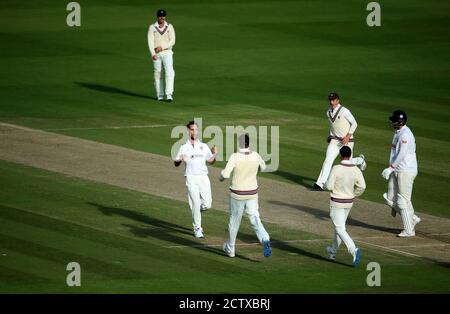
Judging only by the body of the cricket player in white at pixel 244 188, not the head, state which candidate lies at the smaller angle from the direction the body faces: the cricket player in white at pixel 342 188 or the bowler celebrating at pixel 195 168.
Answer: the bowler celebrating

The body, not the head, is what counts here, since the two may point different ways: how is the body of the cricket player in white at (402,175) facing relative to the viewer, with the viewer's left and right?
facing to the left of the viewer

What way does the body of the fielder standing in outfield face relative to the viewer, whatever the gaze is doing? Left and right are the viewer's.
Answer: facing the viewer

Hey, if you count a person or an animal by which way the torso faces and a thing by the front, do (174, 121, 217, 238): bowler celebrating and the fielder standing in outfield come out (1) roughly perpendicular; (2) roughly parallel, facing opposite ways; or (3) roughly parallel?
roughly parallel

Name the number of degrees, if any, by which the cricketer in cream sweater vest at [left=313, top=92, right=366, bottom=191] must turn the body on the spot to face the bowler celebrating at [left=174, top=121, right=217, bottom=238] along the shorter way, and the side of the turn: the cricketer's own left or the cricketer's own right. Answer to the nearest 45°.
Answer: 0° — they already face them

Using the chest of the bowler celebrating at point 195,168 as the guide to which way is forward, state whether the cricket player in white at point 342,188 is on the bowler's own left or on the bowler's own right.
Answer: on the bowler's own left

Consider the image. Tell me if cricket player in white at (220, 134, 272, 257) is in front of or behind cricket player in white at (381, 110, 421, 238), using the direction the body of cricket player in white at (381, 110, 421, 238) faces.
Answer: in front

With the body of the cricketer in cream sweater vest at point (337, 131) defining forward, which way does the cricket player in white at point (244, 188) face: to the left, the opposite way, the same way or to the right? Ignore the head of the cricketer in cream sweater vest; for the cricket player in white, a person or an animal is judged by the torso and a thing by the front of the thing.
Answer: to the right

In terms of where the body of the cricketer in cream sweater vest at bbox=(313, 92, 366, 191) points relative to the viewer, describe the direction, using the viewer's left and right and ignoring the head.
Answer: facing the viewer and to the left of the viewer

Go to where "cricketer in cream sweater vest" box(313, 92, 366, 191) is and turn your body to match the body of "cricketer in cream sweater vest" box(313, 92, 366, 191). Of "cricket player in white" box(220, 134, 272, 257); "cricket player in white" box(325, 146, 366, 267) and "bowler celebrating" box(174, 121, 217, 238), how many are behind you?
0

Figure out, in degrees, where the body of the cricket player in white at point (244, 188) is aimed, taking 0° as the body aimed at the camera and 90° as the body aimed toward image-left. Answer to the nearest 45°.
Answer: approximately 135°

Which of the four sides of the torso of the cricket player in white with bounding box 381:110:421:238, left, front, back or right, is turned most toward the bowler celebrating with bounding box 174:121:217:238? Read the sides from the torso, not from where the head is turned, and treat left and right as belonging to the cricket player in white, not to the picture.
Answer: front

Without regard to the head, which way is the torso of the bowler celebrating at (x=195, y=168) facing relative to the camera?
toward the camera

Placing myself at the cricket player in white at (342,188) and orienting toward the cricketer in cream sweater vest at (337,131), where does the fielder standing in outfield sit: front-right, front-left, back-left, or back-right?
front-left
